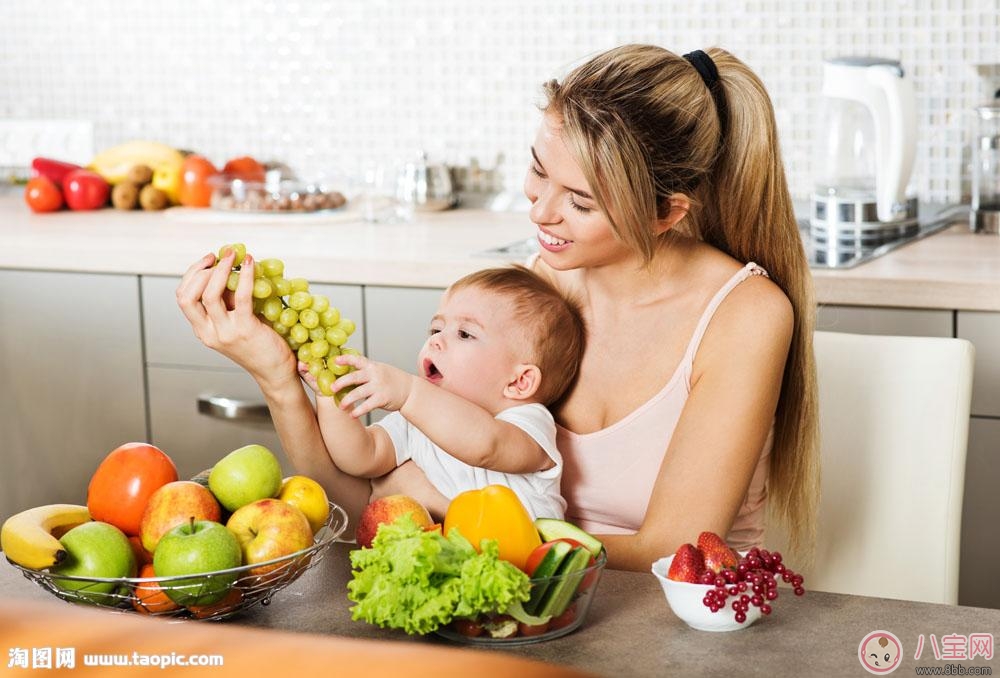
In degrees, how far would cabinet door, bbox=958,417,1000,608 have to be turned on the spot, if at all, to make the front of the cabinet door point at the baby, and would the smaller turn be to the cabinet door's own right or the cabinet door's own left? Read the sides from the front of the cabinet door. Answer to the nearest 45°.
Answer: approximately 45° to the cabinet door's own right

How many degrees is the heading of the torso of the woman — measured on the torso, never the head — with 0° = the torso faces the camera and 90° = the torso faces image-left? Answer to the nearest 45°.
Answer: approximately 45°

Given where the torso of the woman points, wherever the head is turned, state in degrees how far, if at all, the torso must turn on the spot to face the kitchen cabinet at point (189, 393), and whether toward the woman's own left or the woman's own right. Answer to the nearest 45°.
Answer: approximately 90° to the woman's own right

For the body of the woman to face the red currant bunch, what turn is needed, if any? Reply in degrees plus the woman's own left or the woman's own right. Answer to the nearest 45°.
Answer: approximately 45° to the woman's own left

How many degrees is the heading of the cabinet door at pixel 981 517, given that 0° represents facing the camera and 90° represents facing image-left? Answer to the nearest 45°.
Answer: approximately 0°

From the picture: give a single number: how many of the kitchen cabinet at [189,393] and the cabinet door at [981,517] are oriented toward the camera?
2

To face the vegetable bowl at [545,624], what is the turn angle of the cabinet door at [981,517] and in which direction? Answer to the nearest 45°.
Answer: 0° — it already faces it

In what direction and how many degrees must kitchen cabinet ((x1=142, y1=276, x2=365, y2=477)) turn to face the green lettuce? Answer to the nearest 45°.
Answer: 0° — it already faces it

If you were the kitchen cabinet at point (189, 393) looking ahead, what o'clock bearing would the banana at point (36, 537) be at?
The banana is roughly at 12 o'clock from the kitchen cabinet.
